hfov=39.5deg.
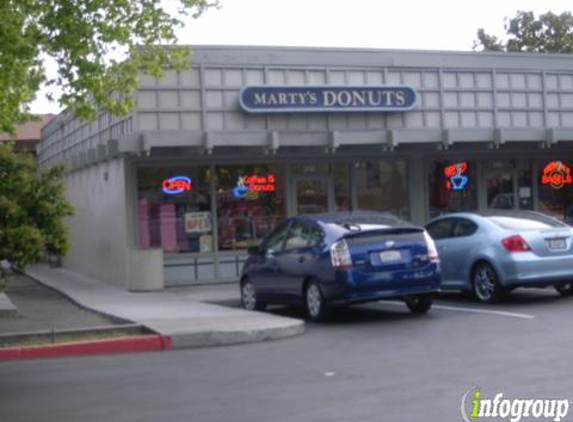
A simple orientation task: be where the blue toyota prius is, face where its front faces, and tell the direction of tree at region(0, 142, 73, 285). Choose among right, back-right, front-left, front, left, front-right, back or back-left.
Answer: front-left

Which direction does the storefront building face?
toward the camera

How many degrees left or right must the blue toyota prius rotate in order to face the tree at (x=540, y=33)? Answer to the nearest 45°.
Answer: approximately 45° to its right

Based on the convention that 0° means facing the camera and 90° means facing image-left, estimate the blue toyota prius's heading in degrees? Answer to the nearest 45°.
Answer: approximately 135°

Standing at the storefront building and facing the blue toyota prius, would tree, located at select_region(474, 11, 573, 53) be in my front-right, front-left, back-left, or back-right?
back-left

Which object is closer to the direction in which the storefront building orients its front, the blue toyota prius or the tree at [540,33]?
the blue toyota prius

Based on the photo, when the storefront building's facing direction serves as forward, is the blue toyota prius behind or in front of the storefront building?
in front

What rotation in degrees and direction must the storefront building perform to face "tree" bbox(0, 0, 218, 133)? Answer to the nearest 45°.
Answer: approximately 45° to its right

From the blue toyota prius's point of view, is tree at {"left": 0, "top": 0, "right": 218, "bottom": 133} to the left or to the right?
on its left

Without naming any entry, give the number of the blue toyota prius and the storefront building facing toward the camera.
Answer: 1
